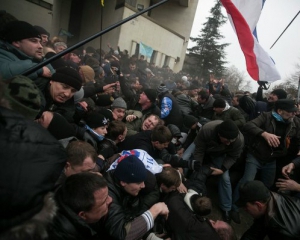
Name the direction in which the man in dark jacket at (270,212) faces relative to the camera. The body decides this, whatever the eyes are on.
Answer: to the viewer's left

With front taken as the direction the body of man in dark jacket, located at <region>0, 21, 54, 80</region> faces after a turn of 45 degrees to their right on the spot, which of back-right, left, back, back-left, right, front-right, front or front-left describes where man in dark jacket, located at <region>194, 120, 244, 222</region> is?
front-left

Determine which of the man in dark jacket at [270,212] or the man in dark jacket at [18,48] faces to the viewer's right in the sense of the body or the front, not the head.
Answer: the man in dark jacket at [18,48]

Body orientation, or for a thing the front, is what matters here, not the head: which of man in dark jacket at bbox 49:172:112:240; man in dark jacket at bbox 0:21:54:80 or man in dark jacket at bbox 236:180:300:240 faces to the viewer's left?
man in dark jacket at bbox 236:180:300:240

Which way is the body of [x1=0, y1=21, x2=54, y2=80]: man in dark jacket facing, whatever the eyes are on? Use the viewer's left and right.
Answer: facing to the right of the viewer

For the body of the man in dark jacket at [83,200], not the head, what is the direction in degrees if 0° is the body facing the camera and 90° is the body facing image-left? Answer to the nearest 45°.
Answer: approximately 270°
